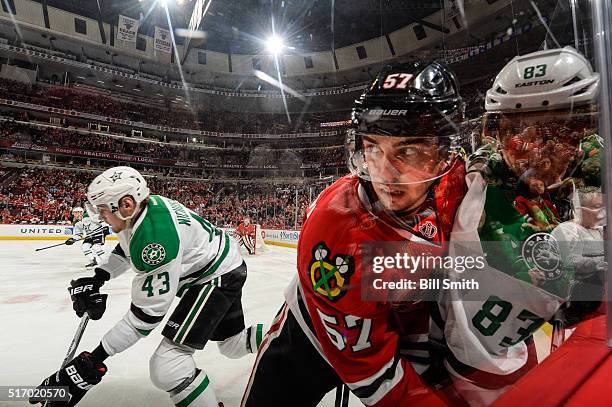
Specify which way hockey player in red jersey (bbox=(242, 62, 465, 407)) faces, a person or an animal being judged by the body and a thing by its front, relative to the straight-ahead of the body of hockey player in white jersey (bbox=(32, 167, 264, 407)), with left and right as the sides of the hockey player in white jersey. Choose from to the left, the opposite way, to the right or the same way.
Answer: to the left

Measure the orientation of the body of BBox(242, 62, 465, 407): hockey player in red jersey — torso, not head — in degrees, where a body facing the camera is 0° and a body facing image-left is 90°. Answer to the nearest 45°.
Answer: approximately 315°

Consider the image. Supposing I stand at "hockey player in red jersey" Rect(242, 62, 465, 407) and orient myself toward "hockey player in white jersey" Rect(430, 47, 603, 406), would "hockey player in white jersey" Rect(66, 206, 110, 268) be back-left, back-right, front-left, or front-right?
back-left

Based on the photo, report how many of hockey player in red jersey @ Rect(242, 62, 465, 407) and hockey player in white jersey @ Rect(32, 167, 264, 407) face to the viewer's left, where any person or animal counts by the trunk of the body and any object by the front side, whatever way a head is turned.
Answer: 1

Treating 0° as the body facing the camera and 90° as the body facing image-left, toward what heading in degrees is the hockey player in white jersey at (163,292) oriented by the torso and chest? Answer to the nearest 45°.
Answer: approximately 90°

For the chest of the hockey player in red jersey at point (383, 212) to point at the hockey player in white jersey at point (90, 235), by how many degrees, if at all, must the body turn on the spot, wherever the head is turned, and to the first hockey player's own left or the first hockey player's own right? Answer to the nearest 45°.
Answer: approximately 180°

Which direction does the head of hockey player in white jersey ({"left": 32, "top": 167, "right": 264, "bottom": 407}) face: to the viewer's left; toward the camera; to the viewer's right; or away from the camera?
to the viewer's left

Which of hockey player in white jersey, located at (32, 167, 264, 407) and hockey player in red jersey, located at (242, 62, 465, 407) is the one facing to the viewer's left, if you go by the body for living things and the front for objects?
the hockey player in white jersey
